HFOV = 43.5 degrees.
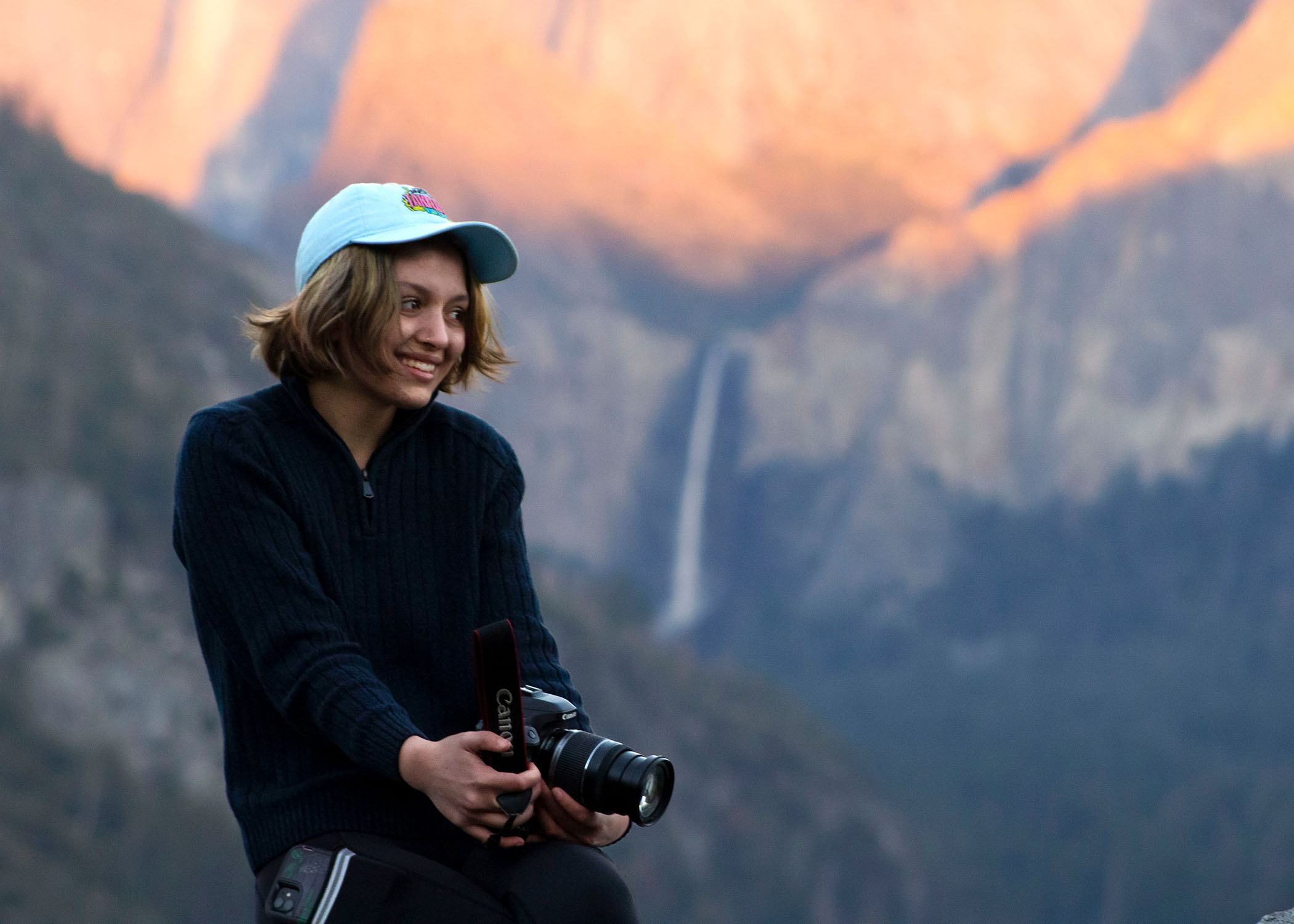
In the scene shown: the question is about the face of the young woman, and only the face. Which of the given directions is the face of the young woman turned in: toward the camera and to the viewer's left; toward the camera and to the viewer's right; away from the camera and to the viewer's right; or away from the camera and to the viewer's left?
toward the camera and to the viewer's right
